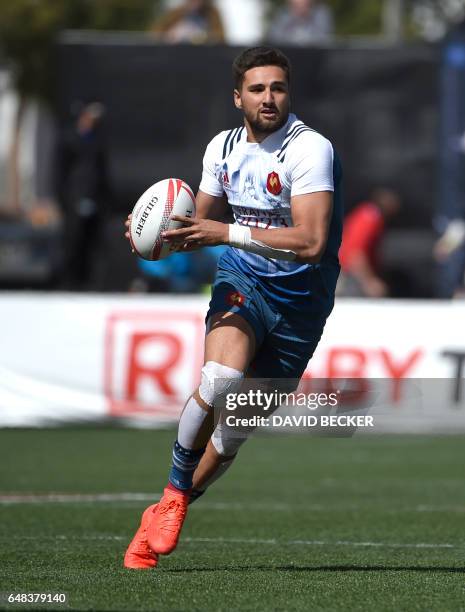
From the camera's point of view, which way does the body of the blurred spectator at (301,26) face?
toward the camera

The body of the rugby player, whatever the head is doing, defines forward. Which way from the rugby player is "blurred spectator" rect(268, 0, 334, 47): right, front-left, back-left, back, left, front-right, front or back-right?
back-right

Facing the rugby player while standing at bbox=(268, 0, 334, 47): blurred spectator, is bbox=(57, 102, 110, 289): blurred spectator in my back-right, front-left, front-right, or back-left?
front-right

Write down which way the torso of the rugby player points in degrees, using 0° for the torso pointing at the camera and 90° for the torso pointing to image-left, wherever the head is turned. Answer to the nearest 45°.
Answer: approximately 45°

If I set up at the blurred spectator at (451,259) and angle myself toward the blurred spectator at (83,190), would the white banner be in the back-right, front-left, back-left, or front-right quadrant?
front-left

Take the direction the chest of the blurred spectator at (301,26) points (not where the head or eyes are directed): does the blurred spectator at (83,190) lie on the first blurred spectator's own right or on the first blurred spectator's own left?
on the first blurred spectator's own right

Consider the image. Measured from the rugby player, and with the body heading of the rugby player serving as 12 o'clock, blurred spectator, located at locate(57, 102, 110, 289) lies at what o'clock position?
The blurred spectator is roughly at 4 o'clock from the rugby player.

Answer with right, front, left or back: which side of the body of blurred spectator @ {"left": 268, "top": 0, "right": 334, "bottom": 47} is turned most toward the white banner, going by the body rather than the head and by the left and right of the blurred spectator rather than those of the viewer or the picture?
front

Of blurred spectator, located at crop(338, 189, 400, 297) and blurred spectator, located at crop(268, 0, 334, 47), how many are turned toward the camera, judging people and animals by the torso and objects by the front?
1

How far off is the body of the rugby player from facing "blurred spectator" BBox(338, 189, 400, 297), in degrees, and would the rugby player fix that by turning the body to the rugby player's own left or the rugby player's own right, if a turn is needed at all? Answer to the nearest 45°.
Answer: approximately 135° to the rugby player's own right
